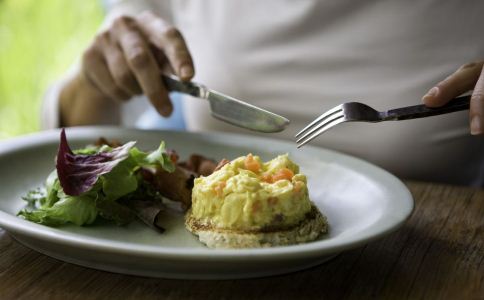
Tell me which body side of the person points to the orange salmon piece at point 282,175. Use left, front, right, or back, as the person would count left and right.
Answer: front

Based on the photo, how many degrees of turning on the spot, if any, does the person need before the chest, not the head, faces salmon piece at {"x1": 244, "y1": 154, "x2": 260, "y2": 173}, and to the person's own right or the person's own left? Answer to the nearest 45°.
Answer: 0° — they already face it

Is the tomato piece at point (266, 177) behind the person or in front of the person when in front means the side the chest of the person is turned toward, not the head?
in front

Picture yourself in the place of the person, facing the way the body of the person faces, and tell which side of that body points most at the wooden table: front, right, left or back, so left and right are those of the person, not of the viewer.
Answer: front

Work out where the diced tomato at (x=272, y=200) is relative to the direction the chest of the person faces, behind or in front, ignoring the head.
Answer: in front

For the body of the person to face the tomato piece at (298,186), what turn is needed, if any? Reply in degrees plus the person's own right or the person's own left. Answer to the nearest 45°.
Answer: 0° — they already face it

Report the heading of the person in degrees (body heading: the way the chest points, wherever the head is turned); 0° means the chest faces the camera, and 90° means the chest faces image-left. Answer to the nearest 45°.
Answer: approximately 0°

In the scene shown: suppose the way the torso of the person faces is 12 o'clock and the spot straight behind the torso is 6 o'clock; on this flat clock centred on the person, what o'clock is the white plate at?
The white plate is roughly at 1 o'clock from the person.

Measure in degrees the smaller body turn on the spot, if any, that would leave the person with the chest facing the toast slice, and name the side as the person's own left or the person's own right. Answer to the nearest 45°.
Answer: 0° — they already face it
